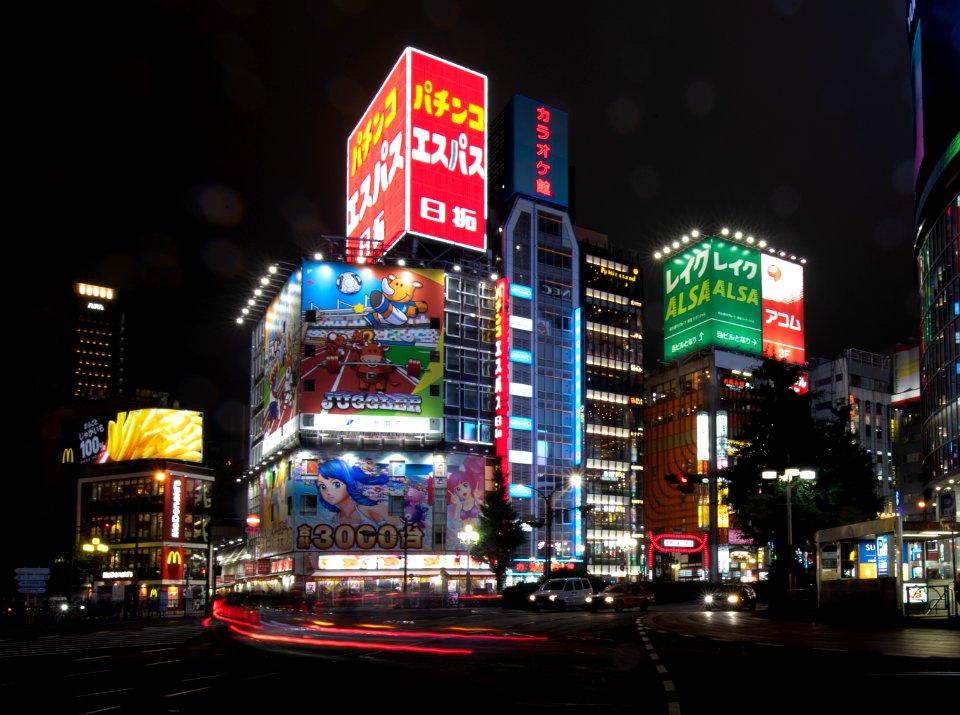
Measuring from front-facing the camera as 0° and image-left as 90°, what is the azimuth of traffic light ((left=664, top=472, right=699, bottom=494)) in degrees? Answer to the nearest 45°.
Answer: approximately 0°

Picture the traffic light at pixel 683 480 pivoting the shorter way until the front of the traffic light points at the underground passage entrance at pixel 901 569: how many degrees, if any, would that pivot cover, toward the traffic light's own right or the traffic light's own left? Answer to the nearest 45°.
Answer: approximately 45° to the traffic light's own left
